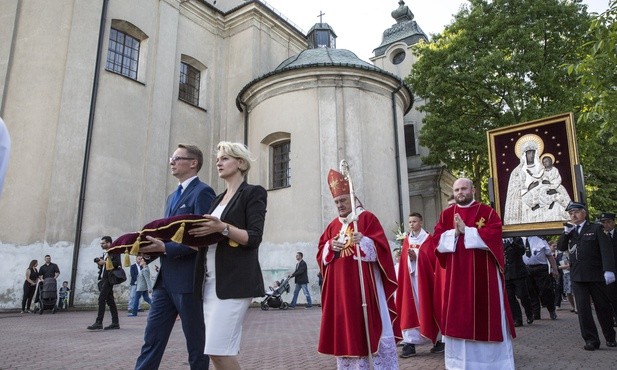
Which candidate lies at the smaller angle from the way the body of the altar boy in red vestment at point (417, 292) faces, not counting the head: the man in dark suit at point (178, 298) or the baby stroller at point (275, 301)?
the man in dark suit

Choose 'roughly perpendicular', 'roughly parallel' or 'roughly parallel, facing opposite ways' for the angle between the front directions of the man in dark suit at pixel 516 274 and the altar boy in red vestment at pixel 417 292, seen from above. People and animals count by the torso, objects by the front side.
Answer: roughly parallel

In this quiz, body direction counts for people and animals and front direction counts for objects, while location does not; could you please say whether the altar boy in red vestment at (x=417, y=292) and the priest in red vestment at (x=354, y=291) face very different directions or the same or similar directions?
same or similar directions

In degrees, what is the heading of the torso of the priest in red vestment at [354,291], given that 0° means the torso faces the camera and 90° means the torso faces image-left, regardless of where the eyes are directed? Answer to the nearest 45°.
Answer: approximately 45°

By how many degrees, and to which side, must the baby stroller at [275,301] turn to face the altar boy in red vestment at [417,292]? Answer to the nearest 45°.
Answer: approximately 90° to its left

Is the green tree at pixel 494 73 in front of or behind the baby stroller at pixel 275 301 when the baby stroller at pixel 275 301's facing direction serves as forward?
behind

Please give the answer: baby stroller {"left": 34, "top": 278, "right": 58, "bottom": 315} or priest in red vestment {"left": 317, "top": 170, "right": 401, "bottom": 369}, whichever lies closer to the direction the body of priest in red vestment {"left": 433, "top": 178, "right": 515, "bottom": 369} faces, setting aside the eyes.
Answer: the priest in red vestment

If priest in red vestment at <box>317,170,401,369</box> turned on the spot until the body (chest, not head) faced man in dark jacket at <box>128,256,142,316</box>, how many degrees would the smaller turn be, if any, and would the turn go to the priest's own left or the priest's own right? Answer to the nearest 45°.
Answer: approximately 90° to the priest's own right

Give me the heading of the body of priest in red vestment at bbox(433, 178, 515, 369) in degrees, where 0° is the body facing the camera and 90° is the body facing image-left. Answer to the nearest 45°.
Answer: approximately 45°

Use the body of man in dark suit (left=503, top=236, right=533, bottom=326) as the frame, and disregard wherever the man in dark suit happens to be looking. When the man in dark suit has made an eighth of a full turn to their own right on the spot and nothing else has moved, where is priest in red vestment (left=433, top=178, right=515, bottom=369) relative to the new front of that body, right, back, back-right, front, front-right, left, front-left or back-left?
left

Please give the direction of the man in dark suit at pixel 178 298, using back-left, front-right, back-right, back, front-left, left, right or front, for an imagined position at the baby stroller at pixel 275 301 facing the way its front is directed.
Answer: left

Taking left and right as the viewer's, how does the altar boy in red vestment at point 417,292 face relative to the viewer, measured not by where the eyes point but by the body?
facing the viewer and to the left of the viewer

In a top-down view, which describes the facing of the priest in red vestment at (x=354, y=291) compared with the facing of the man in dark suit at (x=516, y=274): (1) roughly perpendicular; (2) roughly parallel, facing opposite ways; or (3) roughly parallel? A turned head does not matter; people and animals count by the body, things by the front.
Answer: roughly parallel

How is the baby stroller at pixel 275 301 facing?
to the viewer's left

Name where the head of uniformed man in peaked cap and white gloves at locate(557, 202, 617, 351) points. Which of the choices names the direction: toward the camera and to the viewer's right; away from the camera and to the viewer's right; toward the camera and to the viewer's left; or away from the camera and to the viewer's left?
toward the camera and to the viewer's left

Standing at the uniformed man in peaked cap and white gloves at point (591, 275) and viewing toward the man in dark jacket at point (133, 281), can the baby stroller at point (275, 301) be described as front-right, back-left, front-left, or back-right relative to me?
front-right
